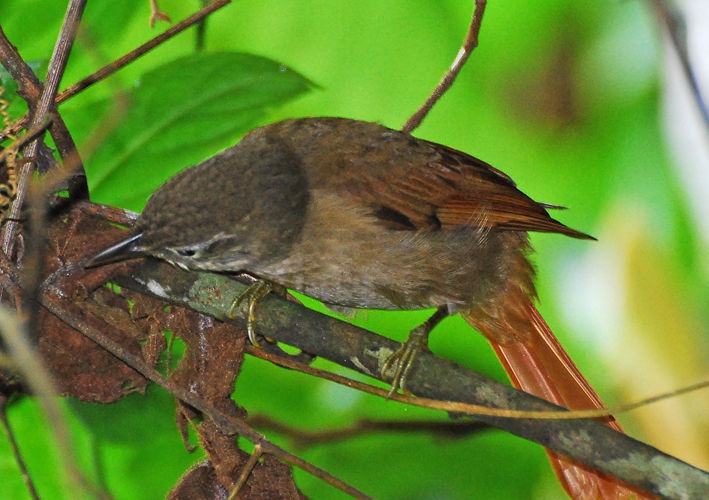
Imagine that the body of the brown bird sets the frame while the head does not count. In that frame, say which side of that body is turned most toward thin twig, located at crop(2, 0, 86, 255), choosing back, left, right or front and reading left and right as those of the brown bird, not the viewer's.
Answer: front

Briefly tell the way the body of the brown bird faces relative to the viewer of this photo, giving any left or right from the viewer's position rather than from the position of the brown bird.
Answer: facing to the left of the viewer

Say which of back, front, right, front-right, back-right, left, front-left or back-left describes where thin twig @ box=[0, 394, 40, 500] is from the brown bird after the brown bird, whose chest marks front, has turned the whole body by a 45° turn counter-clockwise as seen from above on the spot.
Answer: front

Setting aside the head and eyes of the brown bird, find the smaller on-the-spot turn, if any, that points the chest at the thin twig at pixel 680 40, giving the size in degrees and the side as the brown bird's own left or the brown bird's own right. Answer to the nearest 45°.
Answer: approximately 135° to the brown bird's own right

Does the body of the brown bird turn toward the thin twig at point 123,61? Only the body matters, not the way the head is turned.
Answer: yes
